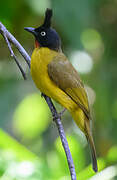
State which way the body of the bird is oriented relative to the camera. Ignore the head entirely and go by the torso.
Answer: to the viewer's left
